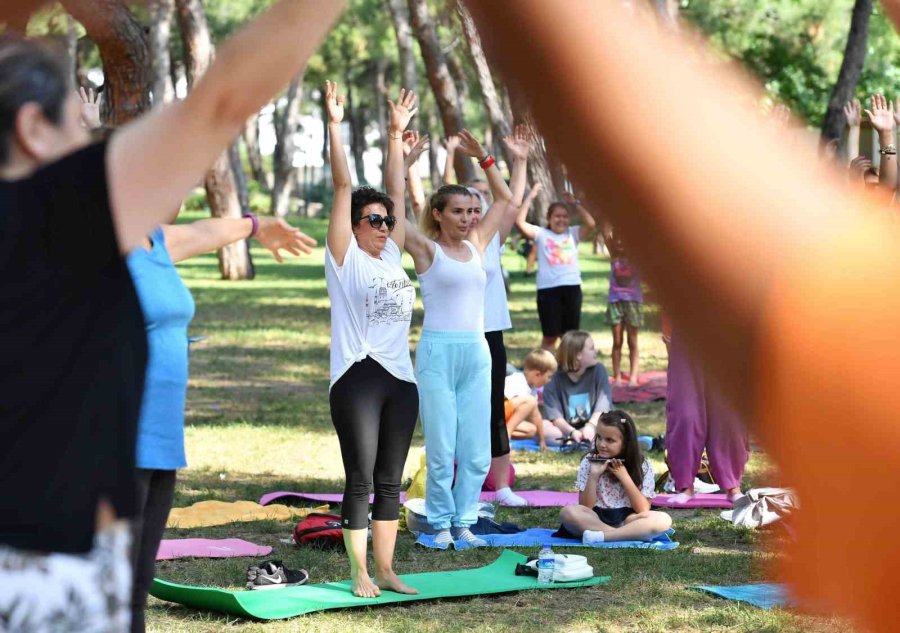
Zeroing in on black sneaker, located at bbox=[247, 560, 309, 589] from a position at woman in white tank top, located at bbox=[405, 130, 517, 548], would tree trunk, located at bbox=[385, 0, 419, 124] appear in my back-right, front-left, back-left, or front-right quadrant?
back-right

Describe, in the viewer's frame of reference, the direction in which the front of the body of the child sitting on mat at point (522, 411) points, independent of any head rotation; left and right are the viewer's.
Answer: facing to the right of the viewer

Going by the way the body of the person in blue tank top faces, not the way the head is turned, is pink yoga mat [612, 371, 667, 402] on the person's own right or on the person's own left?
on the person's own left

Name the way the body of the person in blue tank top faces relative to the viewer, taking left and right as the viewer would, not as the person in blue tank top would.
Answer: facing to the right of the viewer

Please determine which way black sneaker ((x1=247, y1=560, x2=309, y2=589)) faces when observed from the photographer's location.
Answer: facing to the right of the viewer

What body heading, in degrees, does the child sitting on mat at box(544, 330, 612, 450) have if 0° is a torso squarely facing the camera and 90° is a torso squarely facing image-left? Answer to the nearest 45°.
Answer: approximately 0°

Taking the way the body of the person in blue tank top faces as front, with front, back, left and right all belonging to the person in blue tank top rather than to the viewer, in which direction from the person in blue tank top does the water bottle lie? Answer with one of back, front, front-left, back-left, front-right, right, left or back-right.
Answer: front-left

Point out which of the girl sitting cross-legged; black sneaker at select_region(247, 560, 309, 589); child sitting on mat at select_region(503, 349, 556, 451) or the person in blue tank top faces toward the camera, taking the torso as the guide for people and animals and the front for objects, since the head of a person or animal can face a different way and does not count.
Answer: the girl sitting cross-legged

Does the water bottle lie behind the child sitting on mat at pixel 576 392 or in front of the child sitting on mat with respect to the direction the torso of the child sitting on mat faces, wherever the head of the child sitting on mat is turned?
in front

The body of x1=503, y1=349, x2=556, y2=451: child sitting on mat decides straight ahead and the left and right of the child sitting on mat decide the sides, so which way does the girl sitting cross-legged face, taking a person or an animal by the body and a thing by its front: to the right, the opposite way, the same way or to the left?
to the right

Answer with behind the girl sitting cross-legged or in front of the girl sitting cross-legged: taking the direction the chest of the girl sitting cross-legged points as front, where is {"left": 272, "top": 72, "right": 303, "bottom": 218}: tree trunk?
behind
